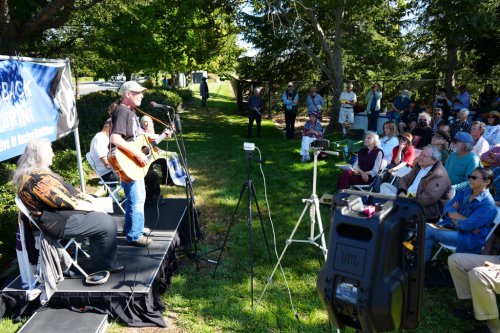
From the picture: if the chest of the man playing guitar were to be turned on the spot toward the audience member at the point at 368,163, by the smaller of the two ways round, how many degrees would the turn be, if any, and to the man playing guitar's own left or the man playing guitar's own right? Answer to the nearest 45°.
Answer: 0° — they already face them

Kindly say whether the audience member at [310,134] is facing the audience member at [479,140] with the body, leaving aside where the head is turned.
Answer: no

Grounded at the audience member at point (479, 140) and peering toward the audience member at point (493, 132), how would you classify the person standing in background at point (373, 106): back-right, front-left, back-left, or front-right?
front-left

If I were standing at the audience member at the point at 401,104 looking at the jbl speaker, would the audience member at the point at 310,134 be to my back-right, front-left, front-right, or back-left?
front-right

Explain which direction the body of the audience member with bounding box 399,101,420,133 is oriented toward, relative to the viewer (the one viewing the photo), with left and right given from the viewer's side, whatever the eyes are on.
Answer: facing the viewer and to the left of the viewer

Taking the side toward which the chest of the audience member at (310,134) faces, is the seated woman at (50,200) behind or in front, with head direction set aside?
in front

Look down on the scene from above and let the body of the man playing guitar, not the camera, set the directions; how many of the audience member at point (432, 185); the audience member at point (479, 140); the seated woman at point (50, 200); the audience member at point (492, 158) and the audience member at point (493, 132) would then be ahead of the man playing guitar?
4

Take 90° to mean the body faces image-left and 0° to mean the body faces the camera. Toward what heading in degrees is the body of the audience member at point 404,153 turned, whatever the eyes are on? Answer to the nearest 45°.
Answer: approximately 45°

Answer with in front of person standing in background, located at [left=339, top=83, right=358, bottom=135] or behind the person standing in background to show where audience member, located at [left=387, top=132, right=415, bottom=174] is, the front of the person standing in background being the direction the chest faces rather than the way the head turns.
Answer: in front

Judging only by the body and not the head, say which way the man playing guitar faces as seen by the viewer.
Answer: to the viewer's right

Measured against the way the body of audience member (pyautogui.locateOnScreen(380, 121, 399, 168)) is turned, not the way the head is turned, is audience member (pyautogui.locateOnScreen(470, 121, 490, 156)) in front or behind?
behind

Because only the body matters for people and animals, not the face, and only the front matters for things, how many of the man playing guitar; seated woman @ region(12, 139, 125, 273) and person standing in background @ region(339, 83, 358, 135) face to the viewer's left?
0

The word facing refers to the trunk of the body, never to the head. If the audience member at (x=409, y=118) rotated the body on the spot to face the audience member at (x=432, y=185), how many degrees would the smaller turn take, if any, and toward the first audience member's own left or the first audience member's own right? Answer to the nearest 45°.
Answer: approximately 45° to the first audience member's own left

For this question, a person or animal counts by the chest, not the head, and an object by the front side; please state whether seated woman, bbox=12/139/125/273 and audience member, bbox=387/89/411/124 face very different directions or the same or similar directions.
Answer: very different directions

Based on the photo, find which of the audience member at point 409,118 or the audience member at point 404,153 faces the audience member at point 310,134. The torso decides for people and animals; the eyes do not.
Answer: the audience member at point 409,118

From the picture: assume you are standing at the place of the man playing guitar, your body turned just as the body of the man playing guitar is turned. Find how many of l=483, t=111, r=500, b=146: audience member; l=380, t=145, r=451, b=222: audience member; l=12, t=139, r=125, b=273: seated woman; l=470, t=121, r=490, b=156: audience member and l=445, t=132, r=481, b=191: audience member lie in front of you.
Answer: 4

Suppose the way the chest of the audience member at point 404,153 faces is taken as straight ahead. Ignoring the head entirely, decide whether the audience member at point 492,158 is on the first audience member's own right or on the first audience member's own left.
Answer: on the first audience member's own left

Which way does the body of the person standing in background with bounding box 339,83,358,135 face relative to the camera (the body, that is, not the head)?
toward the camera

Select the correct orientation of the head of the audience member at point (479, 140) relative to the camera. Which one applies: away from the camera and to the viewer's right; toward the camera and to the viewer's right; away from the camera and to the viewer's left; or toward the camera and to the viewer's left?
toward the camera and to the viewer's left

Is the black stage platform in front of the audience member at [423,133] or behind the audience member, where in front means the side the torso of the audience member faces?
in front

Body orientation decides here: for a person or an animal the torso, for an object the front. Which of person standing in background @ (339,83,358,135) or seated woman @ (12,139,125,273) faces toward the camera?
the person standing in background

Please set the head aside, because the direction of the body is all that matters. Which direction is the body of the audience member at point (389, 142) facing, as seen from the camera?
to the viewer's left

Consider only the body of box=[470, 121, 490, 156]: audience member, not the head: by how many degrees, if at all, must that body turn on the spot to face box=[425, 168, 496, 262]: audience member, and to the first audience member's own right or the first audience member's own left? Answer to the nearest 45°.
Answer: approximately 45° to the first audience member's own left

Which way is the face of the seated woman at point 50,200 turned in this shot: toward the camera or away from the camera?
away from the camera
